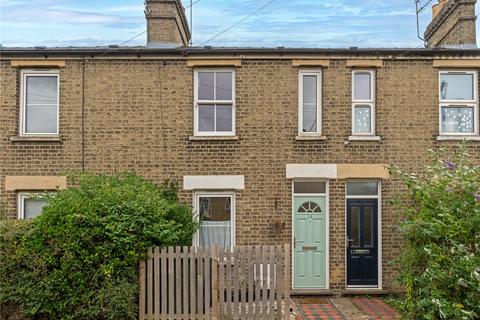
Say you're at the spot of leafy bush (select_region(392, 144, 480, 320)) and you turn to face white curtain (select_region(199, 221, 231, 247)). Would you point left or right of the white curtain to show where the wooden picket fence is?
left

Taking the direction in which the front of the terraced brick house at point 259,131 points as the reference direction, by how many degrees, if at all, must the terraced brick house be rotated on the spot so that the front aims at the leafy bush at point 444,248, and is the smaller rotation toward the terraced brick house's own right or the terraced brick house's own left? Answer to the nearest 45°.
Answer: approximately 45° to the terraced brick house's own left

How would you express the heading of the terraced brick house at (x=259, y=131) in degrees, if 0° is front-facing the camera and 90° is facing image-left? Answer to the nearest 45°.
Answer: approximately 0°
